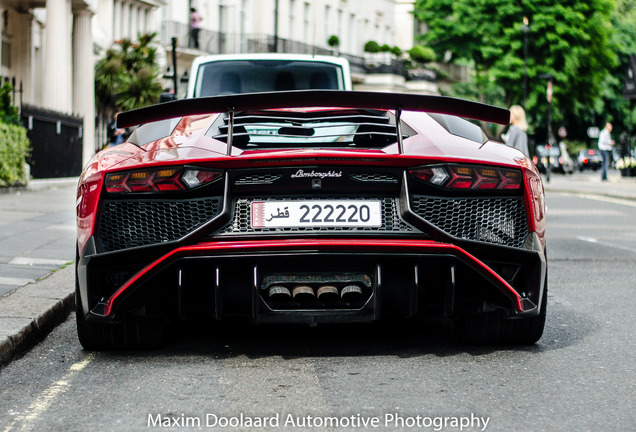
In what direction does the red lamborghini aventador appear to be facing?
away from the camera

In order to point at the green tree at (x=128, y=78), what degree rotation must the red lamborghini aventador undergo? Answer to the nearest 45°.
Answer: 0° — it already faces it

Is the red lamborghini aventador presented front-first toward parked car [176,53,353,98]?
yes
